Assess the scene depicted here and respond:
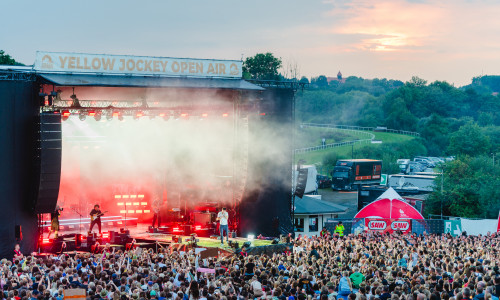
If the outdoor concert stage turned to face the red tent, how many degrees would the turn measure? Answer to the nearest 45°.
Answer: approximately 45° to its left

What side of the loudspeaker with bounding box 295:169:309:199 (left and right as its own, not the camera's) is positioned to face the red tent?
left

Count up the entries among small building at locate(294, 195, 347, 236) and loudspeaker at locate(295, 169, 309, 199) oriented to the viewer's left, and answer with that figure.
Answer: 0

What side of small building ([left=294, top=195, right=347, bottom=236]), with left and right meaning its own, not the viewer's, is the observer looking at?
front

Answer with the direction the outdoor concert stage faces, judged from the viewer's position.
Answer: facing the viewer and to the right of the viewer

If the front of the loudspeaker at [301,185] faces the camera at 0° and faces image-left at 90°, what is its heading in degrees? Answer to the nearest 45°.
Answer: approximately 315°

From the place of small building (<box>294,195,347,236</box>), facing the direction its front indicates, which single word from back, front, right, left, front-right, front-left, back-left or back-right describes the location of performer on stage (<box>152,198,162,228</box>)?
front-right

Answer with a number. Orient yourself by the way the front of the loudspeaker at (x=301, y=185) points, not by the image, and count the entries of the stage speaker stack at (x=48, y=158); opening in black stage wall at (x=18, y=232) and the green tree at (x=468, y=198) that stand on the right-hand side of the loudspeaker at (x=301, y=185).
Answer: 2

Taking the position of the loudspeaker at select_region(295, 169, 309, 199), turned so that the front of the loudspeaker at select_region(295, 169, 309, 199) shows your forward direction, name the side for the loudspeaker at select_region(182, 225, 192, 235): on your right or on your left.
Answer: on your right
